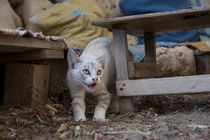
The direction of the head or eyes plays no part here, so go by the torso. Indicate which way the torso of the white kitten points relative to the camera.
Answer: toward the camera

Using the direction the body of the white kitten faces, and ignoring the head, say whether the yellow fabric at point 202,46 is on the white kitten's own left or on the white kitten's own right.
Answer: on the white kitten's own left

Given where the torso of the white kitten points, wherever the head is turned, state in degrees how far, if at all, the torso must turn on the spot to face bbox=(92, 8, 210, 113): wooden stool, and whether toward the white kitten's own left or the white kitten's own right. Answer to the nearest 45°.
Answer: approximately 90° to the white kitten's own left

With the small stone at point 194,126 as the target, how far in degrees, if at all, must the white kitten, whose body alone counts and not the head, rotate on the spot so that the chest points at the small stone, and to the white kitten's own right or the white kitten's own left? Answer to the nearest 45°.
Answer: approximately 45° to the white kitten's own left

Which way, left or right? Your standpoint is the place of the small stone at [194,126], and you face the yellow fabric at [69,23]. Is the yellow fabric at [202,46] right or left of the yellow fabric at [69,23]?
right

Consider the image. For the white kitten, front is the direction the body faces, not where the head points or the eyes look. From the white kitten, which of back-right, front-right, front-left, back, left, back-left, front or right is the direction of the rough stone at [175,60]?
back-left

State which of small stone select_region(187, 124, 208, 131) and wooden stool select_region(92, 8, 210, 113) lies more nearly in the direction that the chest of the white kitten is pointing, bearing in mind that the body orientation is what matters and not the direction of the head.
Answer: the small stone

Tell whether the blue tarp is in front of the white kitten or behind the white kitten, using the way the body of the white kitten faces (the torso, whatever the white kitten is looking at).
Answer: behind

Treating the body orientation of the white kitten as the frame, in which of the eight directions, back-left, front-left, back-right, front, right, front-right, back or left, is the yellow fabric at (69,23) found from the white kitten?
back

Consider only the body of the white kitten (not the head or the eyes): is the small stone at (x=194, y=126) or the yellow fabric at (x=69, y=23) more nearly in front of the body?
the small stone
